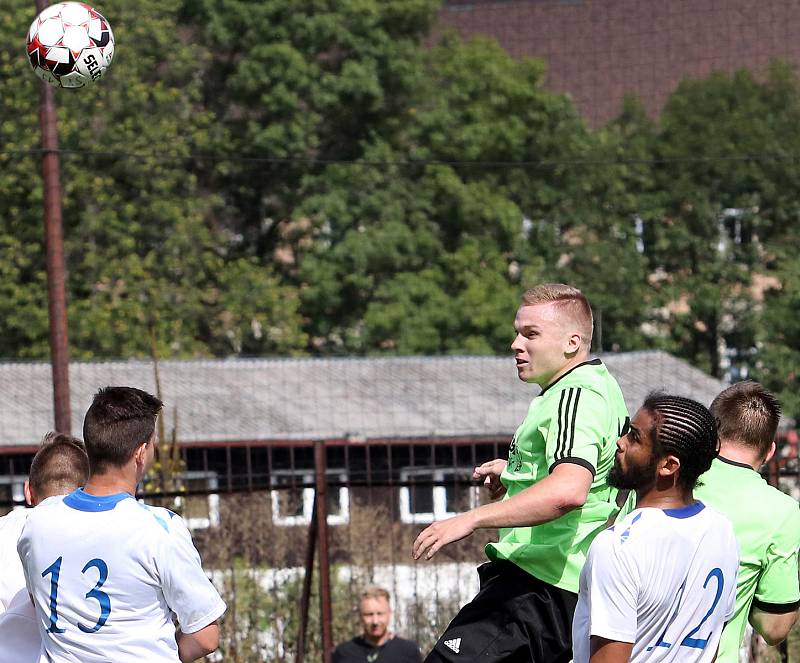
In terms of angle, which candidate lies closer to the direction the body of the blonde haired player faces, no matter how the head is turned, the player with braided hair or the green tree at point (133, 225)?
the green tree

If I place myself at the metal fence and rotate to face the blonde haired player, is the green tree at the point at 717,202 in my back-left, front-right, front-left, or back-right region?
back-left

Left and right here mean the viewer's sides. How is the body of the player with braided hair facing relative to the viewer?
facing away from the viewer and to the left of the viewer

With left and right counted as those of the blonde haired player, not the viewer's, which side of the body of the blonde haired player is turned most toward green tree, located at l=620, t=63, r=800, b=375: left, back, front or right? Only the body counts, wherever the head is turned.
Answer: right

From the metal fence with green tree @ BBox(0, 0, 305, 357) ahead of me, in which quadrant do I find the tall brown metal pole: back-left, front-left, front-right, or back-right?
front-left

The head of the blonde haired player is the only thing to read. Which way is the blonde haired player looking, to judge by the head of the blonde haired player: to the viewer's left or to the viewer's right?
to the viewer's left

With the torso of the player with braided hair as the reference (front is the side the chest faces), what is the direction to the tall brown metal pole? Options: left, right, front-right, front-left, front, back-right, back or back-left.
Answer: front

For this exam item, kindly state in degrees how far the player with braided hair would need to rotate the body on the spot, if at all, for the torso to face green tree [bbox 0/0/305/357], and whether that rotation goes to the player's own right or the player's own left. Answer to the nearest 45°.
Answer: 0° — they already face it

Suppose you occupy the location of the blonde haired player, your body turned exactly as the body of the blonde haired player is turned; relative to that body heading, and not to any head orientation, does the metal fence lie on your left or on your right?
on your right

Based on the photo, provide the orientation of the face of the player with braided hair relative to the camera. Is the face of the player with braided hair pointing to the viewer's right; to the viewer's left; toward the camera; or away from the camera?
to the viewer's left

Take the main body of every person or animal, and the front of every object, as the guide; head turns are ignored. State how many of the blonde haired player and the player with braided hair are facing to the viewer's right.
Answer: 0

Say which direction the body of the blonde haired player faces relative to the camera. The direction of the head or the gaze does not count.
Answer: to the viewer's left

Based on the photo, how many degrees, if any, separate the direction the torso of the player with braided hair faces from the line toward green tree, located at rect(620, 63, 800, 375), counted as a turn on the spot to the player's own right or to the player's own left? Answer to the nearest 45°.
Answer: approximately 45° to the player's own right
